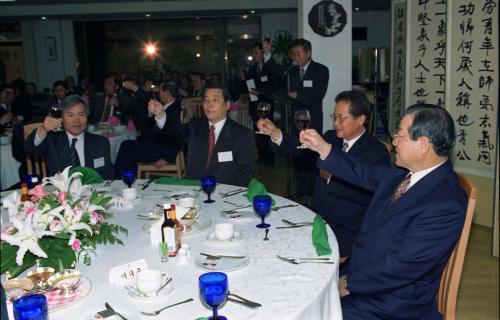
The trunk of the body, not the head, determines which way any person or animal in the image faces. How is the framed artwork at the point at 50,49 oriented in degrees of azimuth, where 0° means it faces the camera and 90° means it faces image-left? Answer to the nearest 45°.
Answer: approximately 0°

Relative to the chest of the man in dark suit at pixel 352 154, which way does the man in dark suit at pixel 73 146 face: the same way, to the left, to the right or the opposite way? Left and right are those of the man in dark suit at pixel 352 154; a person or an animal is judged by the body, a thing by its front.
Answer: to the left

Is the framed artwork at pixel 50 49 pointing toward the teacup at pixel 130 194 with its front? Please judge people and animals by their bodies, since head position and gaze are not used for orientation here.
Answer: yes

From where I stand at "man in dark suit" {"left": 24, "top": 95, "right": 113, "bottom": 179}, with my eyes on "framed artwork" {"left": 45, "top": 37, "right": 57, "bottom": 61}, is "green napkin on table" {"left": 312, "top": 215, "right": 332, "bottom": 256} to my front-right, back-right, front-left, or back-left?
back-right

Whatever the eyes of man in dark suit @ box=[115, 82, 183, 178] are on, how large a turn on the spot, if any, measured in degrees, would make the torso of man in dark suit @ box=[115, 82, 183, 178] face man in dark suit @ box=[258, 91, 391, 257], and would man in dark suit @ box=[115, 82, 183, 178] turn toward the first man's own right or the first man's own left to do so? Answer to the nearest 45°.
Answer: approximately 90° to the first man's own left

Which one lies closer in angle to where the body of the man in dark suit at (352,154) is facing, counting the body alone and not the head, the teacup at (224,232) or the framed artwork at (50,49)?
the teacup

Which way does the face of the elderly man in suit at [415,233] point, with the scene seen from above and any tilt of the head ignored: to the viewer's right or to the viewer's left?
to the viewer's left

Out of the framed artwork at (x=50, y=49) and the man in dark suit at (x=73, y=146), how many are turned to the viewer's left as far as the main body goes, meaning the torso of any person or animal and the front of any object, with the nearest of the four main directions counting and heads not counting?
0

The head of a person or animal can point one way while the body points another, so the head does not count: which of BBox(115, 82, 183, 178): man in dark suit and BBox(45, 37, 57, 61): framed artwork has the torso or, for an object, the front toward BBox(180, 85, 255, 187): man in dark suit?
the framed artwork
